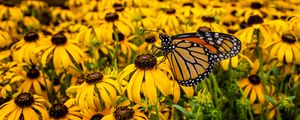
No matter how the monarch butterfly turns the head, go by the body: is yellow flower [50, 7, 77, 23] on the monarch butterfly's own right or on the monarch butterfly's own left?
on the monarch butterfly's own right

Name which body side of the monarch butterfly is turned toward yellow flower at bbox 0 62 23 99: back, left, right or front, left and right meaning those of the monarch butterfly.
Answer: front

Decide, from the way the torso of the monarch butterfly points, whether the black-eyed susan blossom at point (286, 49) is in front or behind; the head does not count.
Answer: behind

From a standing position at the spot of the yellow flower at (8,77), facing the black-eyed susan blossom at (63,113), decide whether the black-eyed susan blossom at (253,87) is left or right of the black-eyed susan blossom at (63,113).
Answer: left

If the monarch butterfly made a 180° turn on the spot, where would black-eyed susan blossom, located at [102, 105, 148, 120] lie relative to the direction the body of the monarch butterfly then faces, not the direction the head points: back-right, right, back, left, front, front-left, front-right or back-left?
back-right

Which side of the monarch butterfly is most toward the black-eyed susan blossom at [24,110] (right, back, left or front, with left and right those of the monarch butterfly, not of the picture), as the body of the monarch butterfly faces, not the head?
front

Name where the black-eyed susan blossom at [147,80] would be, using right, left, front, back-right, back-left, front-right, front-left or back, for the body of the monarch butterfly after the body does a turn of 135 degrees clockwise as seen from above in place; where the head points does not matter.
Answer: back

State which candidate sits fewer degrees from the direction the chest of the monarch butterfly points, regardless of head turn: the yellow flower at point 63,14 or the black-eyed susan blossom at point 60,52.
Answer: the black-eyed susan blossom

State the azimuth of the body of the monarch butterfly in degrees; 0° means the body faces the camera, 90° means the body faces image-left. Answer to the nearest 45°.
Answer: approximately 90°
